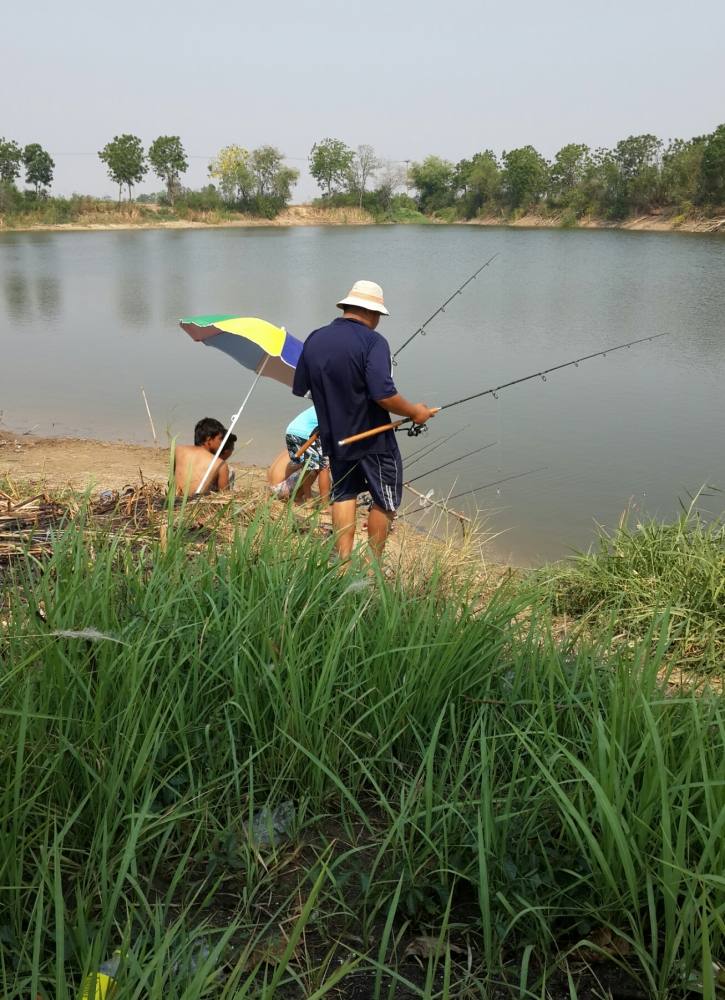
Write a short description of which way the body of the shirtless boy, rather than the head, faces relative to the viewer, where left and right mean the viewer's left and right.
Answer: facing away from the viewer and to the right of the viewer

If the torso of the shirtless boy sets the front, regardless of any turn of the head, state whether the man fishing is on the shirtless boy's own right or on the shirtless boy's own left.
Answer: on the shirtless boy's own right

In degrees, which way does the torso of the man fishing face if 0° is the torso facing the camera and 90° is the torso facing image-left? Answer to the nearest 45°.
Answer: approximately 225°

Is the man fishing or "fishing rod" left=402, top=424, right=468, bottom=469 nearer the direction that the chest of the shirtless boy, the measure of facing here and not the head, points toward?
the fishing rod

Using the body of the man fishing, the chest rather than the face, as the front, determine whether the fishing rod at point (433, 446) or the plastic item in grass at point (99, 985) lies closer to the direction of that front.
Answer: the fishing rod

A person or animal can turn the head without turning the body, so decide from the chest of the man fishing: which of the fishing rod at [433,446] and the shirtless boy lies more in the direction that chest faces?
the fishing rod

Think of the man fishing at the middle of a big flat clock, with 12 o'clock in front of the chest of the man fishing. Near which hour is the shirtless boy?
The shirtless boy is roughly at 9 o'clock from the man fishing.

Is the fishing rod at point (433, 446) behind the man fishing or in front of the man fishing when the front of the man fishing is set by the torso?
in front

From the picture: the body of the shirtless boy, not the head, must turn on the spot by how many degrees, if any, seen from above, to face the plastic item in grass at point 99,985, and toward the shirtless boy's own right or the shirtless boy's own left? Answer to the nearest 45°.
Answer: approximately 135° to the shirtless boy's own right

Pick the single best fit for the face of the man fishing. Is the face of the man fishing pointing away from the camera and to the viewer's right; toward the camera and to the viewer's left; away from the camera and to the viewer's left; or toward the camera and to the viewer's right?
away from the camera and to the viewer's right
